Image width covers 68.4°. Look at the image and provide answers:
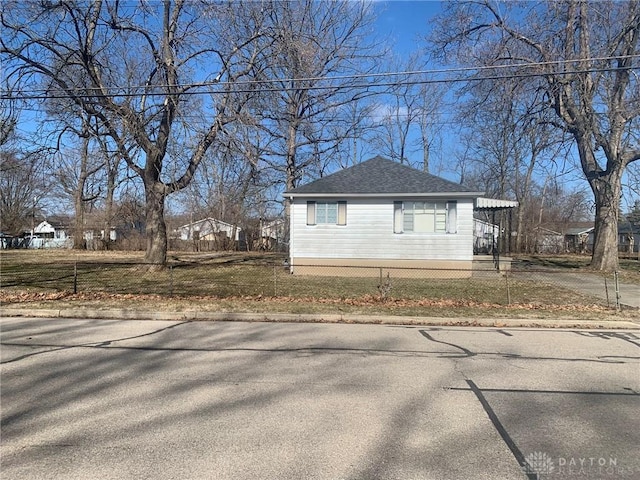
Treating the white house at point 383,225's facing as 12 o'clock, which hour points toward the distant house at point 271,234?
The distant house is roughly at 5 o'clock from the white house.

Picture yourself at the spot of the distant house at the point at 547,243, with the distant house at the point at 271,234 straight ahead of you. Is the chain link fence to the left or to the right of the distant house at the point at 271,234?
left

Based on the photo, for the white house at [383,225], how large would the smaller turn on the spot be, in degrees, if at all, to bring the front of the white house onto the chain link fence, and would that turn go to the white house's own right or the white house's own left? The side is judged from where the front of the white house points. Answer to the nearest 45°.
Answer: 0° — it already faces it

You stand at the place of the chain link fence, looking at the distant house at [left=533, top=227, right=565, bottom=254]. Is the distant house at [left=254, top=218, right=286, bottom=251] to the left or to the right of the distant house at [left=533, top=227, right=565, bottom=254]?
left

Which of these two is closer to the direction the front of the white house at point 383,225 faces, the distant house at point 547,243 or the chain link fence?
the chain link fence

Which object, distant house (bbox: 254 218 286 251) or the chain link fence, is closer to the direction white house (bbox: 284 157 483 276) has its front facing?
the chain link fence

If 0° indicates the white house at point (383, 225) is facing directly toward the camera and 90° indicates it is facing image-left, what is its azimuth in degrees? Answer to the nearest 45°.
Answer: approximately 0°

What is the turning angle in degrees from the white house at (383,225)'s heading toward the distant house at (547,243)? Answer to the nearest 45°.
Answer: approximately 135° to its left
